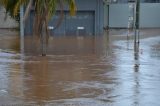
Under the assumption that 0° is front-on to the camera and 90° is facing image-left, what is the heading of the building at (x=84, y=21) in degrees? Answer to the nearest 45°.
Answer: approximately 0°

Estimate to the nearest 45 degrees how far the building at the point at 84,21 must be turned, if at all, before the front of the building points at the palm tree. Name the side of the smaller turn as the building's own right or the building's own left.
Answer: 0° — it already faces it
